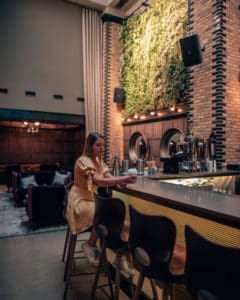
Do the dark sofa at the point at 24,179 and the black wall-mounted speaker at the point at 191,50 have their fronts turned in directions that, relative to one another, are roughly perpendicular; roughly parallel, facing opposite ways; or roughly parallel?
roughly perpendicular

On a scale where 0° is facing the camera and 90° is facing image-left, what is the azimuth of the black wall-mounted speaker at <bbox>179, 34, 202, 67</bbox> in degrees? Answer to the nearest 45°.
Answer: approximately 45°

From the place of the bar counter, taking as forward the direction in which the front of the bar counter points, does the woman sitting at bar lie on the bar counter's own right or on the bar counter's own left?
on the bar counter's own right

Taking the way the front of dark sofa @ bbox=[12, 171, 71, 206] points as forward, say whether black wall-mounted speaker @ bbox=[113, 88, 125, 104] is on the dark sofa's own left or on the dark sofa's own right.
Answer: on the dark sofa's own left

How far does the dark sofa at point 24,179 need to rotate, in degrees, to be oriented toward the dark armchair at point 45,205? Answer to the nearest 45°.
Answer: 0° — it already faces it

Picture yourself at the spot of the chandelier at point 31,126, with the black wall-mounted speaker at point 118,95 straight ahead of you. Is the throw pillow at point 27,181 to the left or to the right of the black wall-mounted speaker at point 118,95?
right
